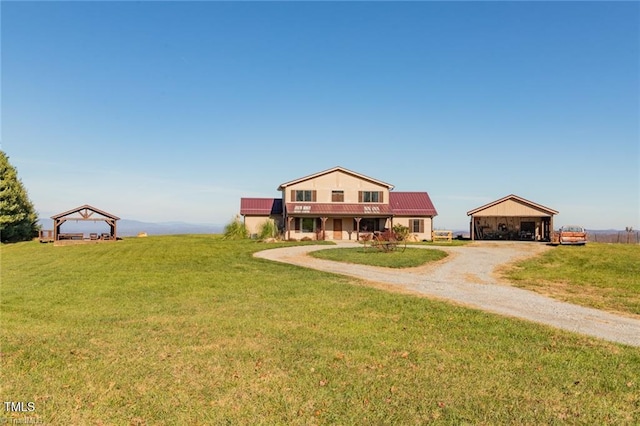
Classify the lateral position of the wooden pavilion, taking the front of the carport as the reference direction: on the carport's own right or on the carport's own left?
on the carport's own right

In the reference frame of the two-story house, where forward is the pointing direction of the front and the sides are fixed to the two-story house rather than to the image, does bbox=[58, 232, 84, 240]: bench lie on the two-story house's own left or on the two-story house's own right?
on the two-story house's own right

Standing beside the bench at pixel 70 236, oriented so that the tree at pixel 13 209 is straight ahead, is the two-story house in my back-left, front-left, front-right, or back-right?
back-right

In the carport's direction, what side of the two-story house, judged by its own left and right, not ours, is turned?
left

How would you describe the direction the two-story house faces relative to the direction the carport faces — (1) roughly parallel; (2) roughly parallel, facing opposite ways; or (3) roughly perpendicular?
roughly parallel

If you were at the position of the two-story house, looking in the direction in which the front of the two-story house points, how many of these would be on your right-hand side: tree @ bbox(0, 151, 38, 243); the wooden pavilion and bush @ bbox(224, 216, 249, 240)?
3

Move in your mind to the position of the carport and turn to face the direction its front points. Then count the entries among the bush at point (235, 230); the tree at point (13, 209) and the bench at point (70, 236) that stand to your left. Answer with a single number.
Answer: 0

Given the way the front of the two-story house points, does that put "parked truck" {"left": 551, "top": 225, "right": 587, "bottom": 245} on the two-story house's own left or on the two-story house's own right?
on the two-story house's own left

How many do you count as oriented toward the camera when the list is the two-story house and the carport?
2

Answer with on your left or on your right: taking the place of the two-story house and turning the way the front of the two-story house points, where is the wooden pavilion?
on your right

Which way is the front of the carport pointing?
toward the camera

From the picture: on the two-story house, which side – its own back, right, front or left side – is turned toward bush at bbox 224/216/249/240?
right

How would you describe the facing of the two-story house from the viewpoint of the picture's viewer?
facing the viewer

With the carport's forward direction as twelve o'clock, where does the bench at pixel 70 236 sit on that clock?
The bench is roughly at 2 o'clock from the carport.
